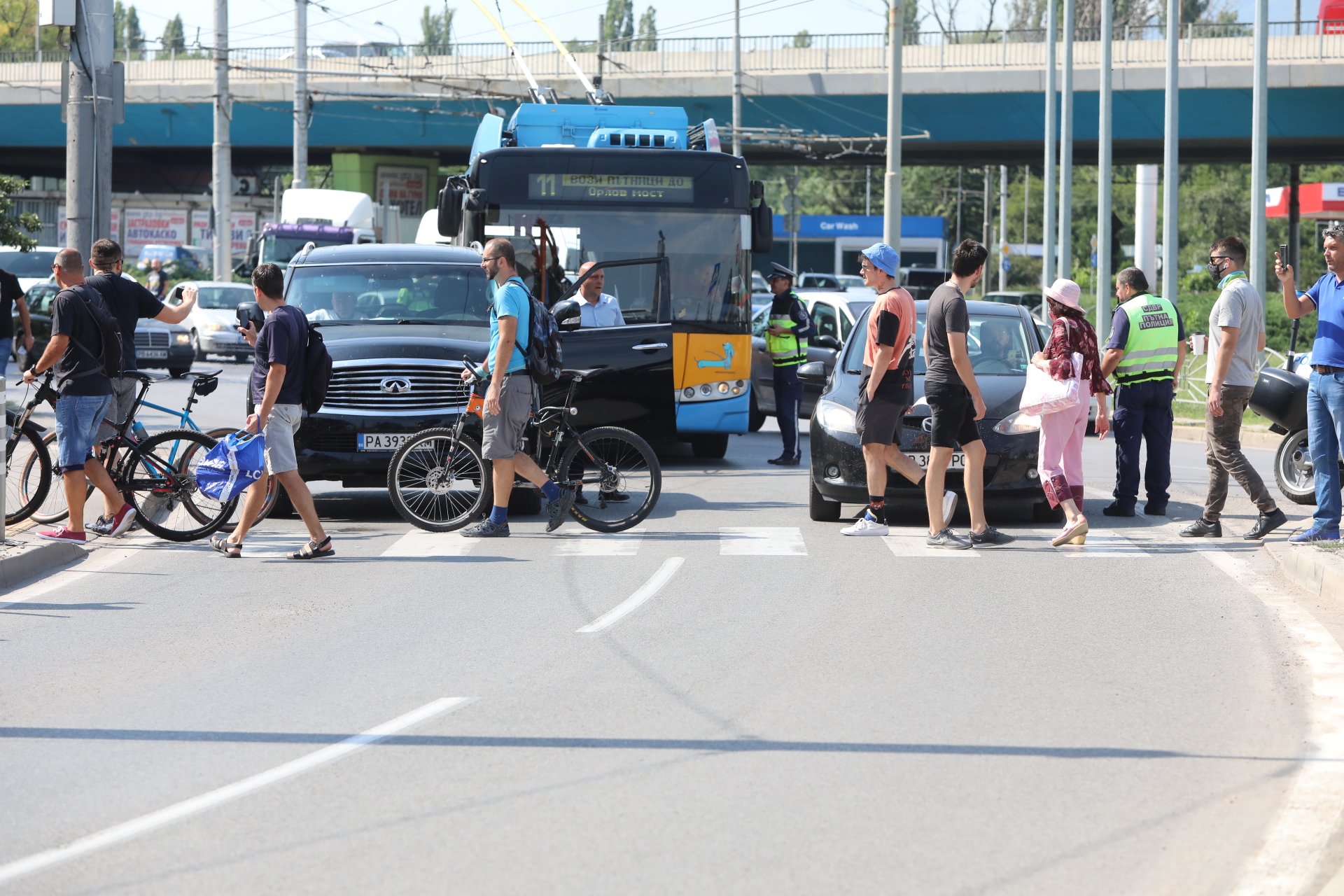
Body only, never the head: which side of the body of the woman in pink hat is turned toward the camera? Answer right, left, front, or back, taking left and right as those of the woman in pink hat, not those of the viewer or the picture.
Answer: left

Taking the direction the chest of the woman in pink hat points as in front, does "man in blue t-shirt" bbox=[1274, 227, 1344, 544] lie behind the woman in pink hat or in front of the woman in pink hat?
behind

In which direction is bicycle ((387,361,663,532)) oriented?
to the viewer's left

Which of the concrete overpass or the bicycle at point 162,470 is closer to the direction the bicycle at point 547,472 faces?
the bicycle

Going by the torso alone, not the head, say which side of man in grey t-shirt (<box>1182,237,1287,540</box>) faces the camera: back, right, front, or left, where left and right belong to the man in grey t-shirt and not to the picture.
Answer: left

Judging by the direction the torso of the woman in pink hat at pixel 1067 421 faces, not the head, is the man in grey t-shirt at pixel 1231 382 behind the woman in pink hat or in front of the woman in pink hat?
behind

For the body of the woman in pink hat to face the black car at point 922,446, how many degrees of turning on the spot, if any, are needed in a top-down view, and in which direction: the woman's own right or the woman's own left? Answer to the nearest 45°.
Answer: approximately 45° to the woman's own right

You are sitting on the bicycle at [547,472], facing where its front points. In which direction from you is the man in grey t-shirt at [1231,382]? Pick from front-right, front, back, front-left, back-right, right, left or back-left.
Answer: back

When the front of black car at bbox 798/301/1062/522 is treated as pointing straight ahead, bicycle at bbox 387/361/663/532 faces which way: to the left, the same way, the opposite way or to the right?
to the right

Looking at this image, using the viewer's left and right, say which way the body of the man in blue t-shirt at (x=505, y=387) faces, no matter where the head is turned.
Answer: facing to the left of the viewer

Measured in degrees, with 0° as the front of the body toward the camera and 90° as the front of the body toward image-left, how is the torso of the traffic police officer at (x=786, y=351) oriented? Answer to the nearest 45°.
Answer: approximately 45°

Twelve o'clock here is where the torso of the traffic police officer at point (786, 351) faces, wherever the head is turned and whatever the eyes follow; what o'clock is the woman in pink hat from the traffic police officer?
The woman in pink hat is roughly at 10 o'clock from the traffic police officer.
